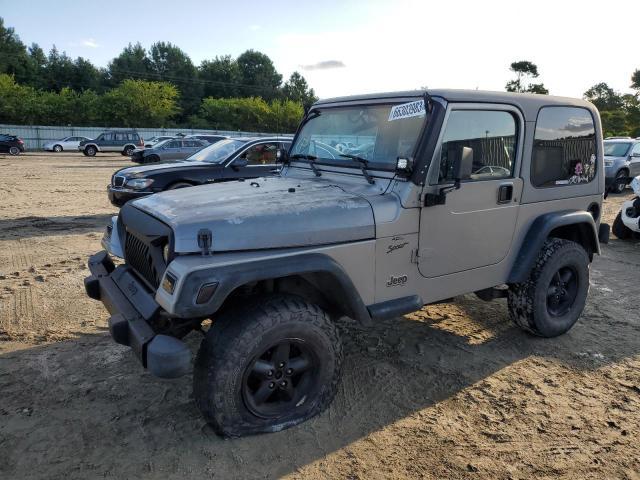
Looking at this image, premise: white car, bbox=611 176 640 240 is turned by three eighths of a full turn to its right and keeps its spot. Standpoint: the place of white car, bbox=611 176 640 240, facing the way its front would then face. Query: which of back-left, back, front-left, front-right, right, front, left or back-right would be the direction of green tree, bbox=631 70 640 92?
front

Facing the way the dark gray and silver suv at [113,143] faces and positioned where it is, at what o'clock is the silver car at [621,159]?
The silver car is roughly at 8 o'clock from the dark gray and silver suv.

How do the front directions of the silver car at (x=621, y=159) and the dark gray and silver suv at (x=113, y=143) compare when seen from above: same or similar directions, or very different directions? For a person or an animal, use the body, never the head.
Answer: same or similar directions

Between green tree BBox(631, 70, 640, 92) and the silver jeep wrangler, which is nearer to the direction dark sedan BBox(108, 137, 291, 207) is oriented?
the silver jeep wrangler

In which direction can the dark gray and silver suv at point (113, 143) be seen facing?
to the viewer's left

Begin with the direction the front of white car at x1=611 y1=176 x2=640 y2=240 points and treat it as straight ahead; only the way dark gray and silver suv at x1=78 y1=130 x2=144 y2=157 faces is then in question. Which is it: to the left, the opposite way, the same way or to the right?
the same way

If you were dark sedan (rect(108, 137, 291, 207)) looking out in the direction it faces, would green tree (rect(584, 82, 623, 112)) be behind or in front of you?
behind

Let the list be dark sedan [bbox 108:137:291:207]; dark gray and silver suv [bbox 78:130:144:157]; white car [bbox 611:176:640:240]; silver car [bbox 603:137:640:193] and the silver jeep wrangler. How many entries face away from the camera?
0

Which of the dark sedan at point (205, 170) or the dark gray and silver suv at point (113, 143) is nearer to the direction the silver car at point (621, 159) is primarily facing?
the dark sedan

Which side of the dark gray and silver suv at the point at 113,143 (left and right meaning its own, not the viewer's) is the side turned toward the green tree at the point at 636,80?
back

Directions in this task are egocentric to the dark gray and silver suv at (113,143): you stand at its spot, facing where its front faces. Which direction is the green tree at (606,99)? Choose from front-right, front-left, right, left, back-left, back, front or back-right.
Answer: back

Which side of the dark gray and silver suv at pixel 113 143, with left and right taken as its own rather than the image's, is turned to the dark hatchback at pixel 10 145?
front

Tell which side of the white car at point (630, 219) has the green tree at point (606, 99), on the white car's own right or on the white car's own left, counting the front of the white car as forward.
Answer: on the white car's own right

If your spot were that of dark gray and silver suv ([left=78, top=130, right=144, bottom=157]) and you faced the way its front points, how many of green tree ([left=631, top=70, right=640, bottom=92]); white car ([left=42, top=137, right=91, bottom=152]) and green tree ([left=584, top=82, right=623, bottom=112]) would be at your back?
2

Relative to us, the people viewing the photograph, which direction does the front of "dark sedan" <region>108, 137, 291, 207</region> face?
facing the viewer and to the left of the viewer
